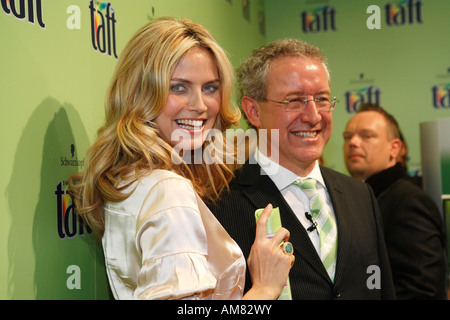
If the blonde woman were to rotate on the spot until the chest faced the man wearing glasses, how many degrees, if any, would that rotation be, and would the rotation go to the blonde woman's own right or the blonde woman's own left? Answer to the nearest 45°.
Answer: approximately 45° to the blonde woman's own left

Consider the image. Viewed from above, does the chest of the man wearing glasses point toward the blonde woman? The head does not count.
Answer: no

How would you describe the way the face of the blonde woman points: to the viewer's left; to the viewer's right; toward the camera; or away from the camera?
toward the camera

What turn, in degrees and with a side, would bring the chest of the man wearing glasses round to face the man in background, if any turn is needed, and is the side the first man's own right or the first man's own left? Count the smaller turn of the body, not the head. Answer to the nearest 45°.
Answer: approximately 90° to the first man's own left

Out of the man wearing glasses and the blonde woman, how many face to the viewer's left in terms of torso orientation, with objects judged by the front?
0

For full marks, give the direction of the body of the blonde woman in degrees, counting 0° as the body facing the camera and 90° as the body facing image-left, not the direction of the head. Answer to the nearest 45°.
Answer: approximately 270°

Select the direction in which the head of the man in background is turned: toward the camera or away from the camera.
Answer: toward the camera

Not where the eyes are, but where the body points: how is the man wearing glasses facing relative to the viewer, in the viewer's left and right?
facing the viewer and to the right of the viewer

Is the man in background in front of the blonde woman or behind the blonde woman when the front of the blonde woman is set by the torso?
in front
